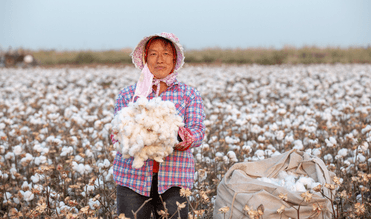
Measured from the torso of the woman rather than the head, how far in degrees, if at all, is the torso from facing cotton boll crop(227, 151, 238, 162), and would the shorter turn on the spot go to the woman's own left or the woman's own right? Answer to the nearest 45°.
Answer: approximately 135° to the woman's own left

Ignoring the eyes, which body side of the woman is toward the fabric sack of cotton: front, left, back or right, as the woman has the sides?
left

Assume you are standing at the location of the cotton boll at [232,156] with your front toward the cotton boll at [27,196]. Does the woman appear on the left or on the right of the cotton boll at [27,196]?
left

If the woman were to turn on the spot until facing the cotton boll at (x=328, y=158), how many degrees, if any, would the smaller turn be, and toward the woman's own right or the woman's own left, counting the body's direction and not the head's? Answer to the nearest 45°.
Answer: approximately 135° to the woman's own left

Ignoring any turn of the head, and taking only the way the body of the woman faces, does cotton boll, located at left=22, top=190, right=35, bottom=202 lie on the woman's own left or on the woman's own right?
on the woman's own right

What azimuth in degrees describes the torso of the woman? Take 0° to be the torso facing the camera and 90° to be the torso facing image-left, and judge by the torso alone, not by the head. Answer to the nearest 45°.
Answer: approximately 0°
